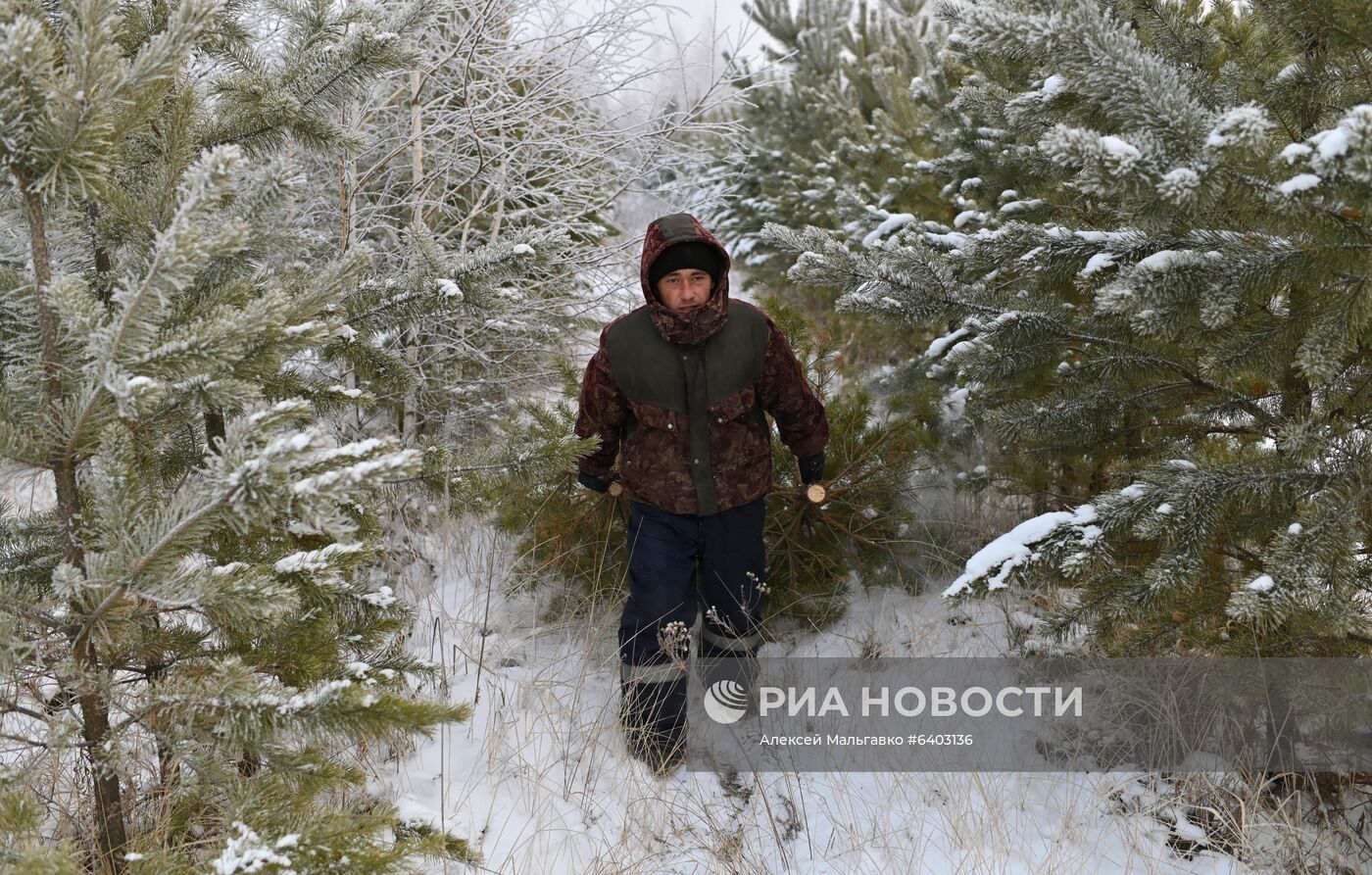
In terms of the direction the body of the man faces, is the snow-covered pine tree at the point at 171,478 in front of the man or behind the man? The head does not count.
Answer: in front

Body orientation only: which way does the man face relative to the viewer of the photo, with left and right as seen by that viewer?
facing the viewer

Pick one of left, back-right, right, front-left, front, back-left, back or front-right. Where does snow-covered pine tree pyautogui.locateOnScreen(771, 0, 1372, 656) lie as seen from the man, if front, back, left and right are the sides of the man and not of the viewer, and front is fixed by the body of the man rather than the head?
front-left
